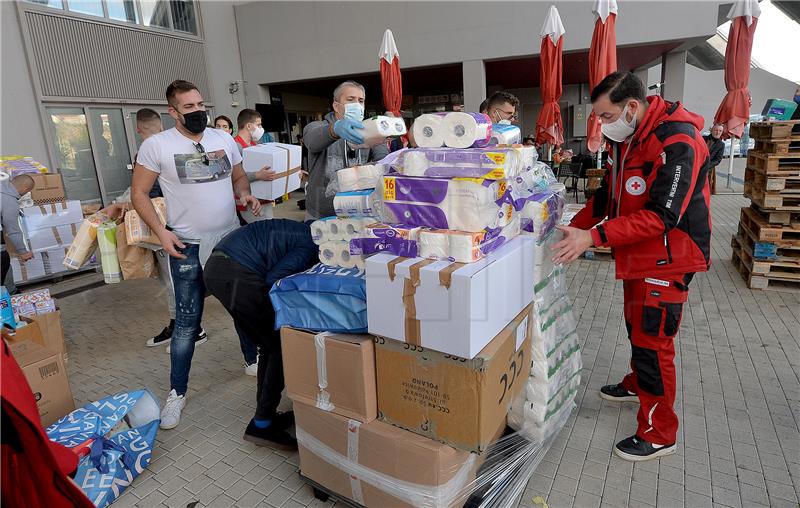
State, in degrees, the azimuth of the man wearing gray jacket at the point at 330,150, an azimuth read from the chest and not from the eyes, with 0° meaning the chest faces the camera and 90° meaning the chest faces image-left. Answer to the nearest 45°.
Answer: approximately 315°

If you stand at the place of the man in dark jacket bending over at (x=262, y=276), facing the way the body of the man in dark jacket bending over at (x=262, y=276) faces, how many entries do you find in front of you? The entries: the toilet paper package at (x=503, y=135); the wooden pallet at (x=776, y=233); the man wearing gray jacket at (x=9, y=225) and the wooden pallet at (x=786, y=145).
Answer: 3

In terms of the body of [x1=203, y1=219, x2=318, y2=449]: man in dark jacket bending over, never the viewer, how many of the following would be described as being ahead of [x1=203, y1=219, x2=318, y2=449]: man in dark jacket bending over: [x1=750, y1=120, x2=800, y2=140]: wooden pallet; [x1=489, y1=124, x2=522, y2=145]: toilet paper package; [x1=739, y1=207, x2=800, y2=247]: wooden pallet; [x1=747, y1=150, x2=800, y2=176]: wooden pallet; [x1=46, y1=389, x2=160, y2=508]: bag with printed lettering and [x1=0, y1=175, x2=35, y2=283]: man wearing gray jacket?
4

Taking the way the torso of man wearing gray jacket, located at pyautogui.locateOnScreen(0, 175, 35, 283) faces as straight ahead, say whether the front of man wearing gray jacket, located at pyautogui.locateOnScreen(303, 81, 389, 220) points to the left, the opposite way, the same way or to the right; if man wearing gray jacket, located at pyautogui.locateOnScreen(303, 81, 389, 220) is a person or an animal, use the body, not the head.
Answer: to the right

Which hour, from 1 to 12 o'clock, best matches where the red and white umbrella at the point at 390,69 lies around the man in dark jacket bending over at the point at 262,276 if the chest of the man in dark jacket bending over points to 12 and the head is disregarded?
The red and white umbrella is roughly at 10 o'clock from the man in dark jacket bending over.

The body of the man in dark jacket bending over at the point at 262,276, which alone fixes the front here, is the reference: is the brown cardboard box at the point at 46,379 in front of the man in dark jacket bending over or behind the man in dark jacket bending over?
behind

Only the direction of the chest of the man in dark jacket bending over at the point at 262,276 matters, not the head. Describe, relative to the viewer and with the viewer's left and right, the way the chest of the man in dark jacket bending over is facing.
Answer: facing to the right of the viewer

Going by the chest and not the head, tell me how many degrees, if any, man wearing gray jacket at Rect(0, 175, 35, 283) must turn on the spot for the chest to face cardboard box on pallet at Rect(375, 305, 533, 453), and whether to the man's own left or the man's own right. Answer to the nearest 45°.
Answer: approximately 90° to the man's own right

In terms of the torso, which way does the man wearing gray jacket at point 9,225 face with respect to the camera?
to the viewer's right

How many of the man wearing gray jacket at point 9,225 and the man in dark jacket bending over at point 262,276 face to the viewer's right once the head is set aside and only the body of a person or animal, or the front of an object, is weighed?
2
